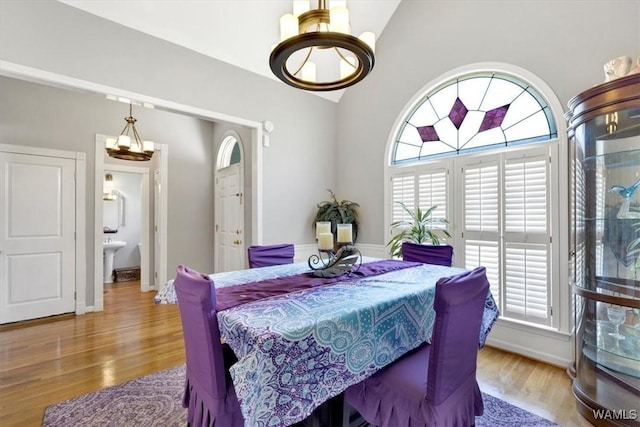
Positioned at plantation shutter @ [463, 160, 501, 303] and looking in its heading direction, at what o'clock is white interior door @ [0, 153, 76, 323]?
The white interior door is roughly at 1 o'clock from the plantation shutter.

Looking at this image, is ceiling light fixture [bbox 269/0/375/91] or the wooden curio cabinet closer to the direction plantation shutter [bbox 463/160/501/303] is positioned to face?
the ceiling light fixture

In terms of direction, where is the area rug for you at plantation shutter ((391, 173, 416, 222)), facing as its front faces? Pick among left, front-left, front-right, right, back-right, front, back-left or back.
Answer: front

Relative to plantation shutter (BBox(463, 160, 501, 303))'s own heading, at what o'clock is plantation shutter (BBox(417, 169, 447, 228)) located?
plantation shutter (BBox(417, 169, 447, 228)) is roughly at 2 o'clock from plantation shutter (BBox(463, 160, 501, 303)).

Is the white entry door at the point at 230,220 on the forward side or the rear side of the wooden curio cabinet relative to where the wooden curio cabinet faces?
on the forward side

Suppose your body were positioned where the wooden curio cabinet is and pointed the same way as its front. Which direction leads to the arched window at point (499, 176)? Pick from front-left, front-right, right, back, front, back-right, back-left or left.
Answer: right

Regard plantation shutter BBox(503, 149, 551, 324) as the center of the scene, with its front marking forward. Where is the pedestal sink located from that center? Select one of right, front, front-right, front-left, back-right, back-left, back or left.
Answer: front-right

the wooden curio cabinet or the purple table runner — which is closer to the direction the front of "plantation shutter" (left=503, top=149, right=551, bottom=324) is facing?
the purple table runner

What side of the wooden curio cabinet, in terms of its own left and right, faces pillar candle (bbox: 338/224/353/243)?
front

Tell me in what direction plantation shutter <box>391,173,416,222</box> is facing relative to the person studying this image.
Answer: facing the viewer and to the left of the viewer

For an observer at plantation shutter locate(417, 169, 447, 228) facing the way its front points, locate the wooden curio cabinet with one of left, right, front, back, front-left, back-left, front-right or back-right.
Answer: left

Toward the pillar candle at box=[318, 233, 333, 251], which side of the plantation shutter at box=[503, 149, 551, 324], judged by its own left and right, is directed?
front
